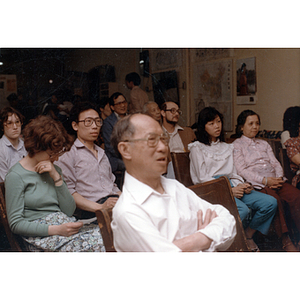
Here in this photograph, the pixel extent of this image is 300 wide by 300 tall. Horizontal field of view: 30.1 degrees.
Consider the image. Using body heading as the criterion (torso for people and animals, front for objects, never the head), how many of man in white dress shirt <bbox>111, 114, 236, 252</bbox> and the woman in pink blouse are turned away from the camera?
0

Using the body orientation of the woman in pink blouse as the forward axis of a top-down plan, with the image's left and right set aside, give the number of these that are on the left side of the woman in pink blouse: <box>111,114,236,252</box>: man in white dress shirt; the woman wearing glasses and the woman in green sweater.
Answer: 0

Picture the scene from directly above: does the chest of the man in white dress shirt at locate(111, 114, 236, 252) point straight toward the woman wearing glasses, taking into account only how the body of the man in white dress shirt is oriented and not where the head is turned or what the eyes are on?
no

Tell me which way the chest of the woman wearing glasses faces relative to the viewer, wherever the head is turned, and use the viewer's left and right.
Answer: facing the viewer and to the right of the viewer

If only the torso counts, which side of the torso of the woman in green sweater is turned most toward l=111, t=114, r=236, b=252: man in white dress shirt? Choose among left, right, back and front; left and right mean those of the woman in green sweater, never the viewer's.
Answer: front

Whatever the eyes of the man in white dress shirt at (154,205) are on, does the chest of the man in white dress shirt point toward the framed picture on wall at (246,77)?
no

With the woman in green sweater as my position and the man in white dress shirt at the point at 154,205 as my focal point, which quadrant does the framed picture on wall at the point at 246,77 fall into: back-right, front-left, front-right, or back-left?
front-left

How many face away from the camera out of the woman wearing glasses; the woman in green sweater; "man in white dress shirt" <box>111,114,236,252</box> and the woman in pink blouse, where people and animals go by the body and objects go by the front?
0
